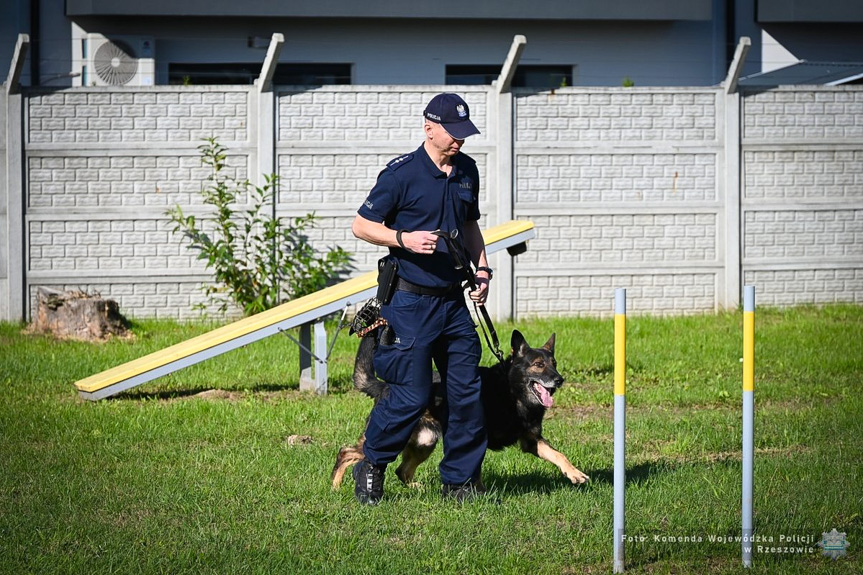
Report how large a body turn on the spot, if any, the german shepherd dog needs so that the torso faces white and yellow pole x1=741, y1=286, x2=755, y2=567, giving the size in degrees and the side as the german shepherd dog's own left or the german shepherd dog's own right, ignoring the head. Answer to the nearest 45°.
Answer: approximately 45° to the german shepherd dog's own right

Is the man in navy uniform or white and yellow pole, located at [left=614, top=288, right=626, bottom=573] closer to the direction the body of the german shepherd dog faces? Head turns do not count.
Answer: the white and yellow pole

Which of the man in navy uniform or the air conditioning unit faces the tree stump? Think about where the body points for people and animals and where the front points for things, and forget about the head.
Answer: the air conditioning unit

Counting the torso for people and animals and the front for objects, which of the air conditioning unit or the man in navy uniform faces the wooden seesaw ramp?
the air conditioning unit

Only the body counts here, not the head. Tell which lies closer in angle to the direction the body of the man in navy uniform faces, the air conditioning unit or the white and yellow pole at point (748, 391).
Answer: the white and yellow pole

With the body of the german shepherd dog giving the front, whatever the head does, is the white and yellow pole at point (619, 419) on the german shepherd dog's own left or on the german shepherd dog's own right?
on the german shepherd dog's own right

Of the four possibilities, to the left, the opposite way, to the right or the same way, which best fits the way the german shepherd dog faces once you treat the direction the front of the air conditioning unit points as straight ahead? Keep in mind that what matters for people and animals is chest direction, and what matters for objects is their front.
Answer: to the left

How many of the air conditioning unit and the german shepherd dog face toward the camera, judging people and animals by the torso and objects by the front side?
1

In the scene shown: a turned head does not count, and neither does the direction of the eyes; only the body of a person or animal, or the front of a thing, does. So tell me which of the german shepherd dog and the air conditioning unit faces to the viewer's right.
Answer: the german shepherd dog

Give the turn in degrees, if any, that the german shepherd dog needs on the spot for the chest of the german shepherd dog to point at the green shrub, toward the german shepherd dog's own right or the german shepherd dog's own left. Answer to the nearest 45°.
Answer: approximately 90° to the german shepherd dog's own left

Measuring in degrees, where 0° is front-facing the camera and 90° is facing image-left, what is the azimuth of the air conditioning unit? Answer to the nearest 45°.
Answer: approximately 0°

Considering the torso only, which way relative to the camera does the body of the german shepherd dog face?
to the viewer's right

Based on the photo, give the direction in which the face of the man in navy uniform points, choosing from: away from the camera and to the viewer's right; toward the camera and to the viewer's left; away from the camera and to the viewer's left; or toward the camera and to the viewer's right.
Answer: toward the camera and to the viewer's right

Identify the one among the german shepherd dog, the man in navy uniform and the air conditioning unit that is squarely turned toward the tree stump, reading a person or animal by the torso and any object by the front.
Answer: the air conditioning unit
